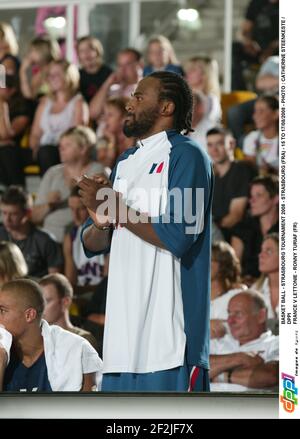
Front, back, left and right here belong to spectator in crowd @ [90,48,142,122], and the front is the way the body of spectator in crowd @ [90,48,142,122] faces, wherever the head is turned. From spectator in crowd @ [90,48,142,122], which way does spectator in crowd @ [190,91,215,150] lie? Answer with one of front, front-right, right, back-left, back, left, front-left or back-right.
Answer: left

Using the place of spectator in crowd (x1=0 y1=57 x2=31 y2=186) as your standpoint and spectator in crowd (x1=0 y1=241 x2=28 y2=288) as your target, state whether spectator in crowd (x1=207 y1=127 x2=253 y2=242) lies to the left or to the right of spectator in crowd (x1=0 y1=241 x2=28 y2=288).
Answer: left

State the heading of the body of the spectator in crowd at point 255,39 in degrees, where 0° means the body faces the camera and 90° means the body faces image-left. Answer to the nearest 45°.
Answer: approximately 45°

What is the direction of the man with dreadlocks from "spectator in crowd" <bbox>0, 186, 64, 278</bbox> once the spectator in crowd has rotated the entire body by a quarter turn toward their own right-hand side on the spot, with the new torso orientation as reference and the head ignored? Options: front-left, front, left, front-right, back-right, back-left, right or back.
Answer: back-left

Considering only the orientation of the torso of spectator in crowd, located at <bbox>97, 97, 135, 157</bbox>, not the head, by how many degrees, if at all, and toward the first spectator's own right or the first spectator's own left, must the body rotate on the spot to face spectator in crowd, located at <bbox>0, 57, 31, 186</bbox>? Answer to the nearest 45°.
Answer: approximately 90° to the first spectator's own right

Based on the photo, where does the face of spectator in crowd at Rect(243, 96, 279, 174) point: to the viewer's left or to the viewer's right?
to the viewer's left

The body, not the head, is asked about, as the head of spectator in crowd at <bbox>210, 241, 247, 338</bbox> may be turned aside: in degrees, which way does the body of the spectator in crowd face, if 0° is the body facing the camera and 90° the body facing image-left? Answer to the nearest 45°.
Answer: approximately 45°

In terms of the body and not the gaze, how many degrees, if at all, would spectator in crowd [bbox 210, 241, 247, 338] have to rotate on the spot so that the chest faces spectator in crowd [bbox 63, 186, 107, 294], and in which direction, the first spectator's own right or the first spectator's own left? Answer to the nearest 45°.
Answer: approximately 90° to the first spectator's own right

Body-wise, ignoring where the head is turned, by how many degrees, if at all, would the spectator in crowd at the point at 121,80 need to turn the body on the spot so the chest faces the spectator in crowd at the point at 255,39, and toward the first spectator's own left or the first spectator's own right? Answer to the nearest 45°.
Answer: approximately 135° to the first spectator's own left

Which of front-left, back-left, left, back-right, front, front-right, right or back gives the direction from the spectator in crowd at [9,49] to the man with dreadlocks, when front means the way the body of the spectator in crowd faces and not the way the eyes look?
front-left
